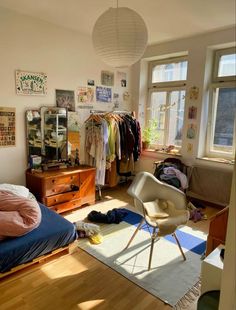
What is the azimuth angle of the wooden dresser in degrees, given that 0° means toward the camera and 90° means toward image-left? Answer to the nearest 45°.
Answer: approximately 315°

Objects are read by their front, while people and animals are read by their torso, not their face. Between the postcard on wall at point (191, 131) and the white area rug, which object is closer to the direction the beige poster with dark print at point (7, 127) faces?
the white area rug

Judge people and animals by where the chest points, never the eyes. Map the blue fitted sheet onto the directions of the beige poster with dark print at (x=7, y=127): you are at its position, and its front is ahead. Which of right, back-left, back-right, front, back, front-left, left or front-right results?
front-right

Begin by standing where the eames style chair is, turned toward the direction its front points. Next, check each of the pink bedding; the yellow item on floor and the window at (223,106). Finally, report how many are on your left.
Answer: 1

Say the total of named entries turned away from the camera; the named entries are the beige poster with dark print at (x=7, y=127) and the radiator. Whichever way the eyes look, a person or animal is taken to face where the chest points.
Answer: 0

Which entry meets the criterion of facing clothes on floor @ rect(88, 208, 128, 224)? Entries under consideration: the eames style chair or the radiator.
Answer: the radiator

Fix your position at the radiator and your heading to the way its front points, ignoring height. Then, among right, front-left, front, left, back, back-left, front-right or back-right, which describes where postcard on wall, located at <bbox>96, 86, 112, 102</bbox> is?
front-right

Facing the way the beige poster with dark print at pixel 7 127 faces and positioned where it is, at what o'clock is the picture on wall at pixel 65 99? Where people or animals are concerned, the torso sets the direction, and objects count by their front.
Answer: The picture on wall is roughly at 10 o'clock from the beige poster with dark print.

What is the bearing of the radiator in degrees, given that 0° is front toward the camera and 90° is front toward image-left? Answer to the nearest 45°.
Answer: approximately 45°
